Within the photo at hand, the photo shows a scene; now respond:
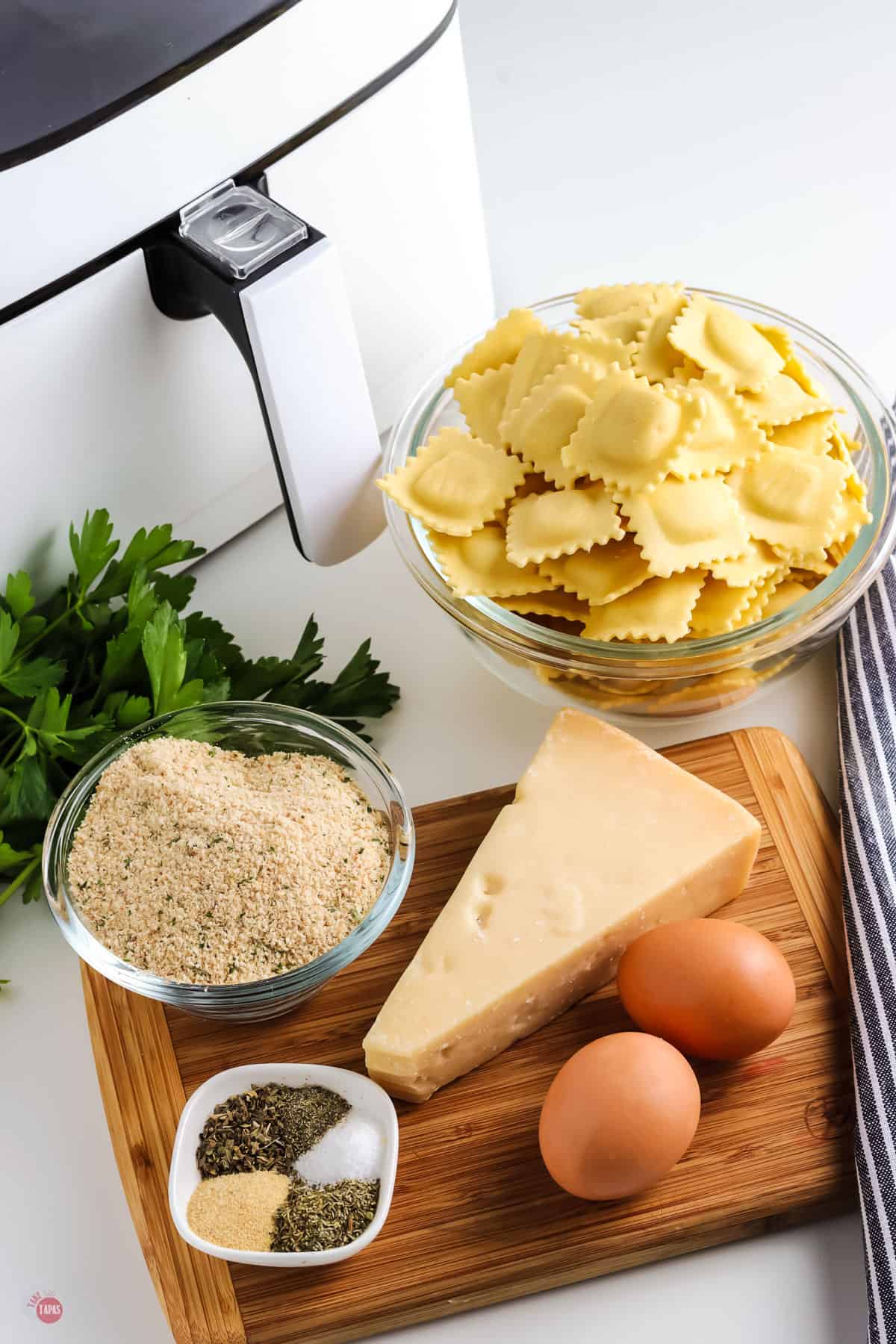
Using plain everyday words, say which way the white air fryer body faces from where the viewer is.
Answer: facing the viewer and to the right of the viewer
